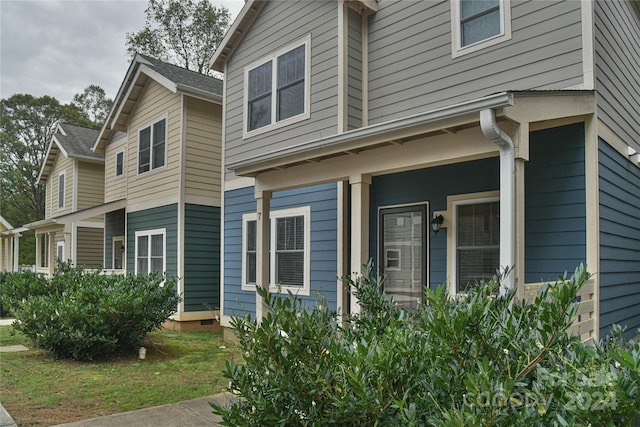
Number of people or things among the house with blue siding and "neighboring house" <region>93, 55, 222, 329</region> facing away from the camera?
0

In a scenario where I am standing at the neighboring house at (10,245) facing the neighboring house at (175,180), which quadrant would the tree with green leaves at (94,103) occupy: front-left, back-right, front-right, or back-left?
back-left

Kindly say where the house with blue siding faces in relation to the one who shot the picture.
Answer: facing the viewer and to the left of the viewer

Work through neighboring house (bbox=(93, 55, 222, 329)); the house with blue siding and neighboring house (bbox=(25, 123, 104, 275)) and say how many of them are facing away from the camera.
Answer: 0

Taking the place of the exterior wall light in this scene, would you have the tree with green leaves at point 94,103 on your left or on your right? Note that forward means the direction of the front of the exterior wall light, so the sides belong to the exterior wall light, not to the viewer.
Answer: on your right

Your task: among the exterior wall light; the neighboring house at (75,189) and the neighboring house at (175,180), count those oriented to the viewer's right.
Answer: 0

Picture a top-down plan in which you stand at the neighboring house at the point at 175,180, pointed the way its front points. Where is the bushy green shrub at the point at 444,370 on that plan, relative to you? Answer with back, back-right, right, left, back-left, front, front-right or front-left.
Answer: front-left

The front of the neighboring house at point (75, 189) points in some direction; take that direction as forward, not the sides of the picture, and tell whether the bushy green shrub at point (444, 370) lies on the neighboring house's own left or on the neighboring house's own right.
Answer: on the neighboring house's own left

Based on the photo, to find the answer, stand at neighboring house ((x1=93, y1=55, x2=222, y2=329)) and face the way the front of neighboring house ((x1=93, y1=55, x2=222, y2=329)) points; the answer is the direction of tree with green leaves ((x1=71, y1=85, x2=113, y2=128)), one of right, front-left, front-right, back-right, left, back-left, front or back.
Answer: back-right

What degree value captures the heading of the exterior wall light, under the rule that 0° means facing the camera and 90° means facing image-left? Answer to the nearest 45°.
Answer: approximately 45°
